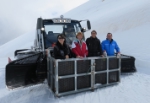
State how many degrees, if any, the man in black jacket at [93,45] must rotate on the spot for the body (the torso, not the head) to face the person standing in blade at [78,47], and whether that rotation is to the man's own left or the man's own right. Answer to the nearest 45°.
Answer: approximately 45° to the man's own right

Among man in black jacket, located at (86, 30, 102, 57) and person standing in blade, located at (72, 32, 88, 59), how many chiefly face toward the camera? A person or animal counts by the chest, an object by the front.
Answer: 2

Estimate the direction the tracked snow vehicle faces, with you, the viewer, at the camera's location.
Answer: facing the viewer and to the right of the viewer

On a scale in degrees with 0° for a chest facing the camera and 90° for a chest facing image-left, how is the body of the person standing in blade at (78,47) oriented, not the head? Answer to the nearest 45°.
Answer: approximately 0°
